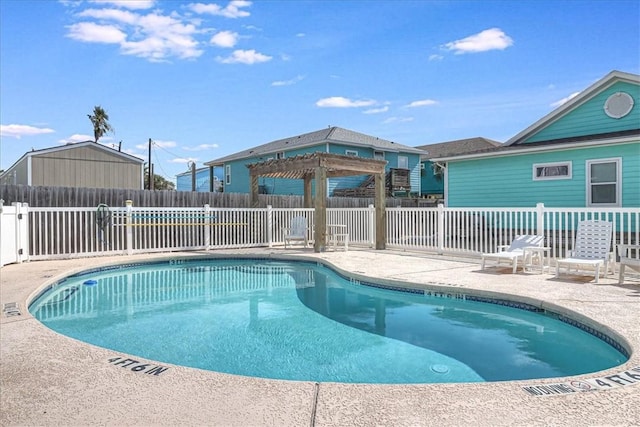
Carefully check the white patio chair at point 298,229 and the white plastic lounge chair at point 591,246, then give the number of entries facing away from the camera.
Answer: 0

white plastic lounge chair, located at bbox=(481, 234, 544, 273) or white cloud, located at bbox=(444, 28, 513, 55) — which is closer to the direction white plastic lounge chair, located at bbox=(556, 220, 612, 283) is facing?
the white plastic lounge chair

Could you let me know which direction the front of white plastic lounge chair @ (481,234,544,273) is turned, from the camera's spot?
facing the viewer and to the left of the viewer

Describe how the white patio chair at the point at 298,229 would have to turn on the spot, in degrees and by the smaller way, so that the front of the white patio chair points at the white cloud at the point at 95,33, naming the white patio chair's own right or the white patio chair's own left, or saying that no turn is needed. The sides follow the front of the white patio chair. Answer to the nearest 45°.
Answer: approximately 90° to the white patio chair's own right

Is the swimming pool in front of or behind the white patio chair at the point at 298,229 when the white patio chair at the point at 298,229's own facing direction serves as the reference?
in front

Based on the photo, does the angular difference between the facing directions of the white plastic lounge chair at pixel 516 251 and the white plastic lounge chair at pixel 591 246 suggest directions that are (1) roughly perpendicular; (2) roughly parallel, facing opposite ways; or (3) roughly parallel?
roughly parallel

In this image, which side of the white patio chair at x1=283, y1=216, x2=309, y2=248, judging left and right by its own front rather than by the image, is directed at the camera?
front

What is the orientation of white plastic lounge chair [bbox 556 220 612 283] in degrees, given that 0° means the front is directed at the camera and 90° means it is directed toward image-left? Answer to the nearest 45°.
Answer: approximately 45°

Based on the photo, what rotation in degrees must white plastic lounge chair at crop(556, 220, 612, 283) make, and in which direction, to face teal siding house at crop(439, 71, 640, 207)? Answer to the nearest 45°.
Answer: approximately 135° to its right

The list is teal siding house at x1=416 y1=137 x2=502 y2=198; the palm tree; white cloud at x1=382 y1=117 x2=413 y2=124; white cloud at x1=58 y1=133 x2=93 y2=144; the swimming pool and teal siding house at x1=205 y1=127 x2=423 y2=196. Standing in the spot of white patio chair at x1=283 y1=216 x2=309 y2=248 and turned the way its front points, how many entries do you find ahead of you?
1

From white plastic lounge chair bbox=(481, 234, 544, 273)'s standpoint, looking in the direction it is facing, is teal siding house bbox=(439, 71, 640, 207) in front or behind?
behind
